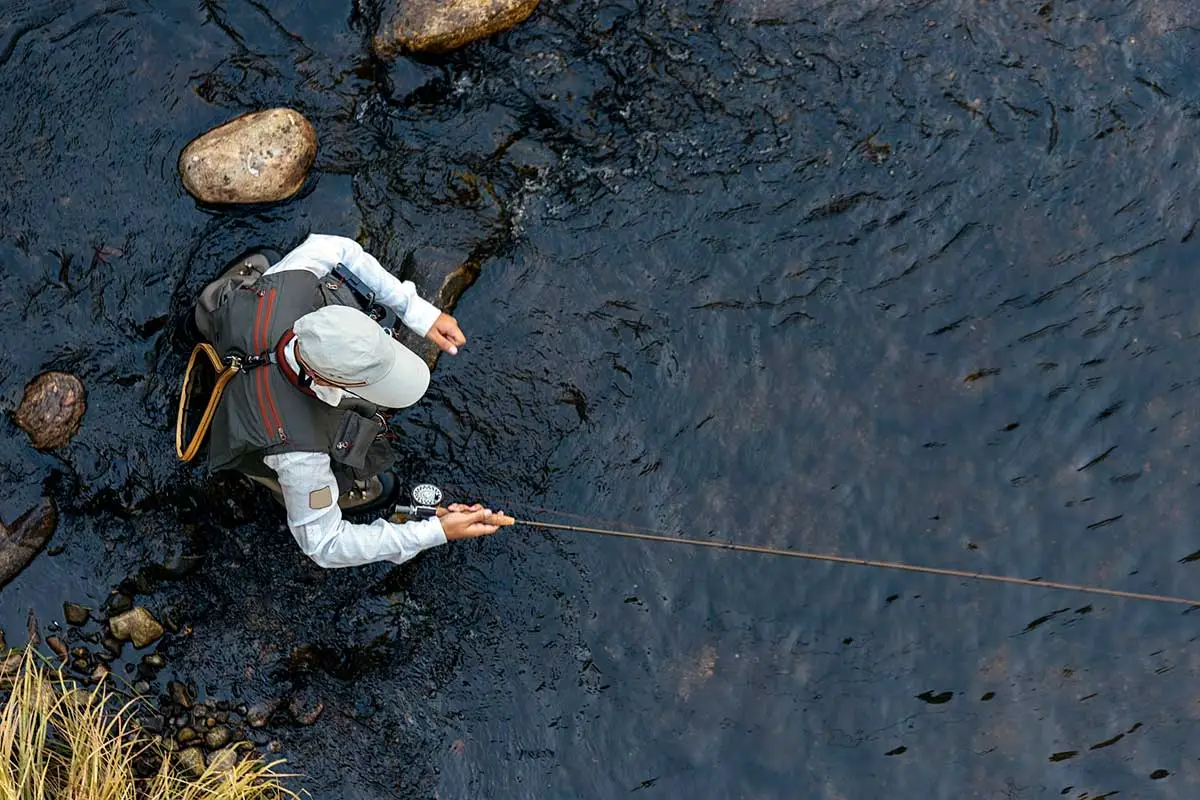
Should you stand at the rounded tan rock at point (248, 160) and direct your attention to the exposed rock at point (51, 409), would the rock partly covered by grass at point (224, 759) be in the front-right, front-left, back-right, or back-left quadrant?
front-left

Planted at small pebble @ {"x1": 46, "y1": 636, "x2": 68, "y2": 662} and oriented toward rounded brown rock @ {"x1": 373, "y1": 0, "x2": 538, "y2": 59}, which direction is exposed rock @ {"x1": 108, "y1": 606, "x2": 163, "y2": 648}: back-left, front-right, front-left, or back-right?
front-right

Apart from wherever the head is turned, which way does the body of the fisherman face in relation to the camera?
to the viewer's right

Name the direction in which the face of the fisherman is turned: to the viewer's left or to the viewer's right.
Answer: to the viewer's right

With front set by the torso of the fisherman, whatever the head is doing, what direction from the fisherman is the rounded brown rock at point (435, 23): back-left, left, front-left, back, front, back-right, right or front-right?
left

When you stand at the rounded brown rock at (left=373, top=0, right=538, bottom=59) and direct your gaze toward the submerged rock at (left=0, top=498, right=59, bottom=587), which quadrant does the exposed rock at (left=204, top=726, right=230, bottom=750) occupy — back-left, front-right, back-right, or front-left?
front-left
